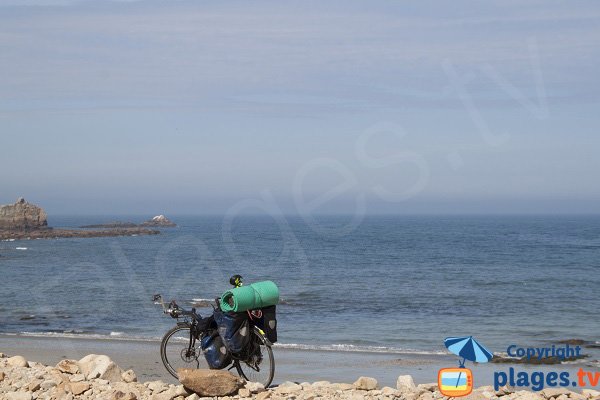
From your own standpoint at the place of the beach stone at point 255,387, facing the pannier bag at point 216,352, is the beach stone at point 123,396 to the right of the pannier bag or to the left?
left

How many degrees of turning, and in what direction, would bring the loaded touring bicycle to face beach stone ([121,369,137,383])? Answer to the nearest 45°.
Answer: approximately 45° to its left

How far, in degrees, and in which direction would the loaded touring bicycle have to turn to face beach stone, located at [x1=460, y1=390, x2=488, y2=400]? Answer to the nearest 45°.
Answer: approximately 135° to its right

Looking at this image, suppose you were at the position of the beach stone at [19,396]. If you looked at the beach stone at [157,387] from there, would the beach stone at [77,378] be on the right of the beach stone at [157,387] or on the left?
left

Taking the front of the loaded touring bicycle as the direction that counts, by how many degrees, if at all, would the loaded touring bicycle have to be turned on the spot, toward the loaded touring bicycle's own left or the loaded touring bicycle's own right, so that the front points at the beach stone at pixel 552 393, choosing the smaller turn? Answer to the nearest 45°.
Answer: approximately 135° to the loaded touring bicycle's own right

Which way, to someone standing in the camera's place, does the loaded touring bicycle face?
facing away from the viewer and to the left of the viewer

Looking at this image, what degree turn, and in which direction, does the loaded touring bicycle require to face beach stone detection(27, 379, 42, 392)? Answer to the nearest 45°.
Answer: approximately 45° to its left

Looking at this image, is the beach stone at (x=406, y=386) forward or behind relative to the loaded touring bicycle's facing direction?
behind
